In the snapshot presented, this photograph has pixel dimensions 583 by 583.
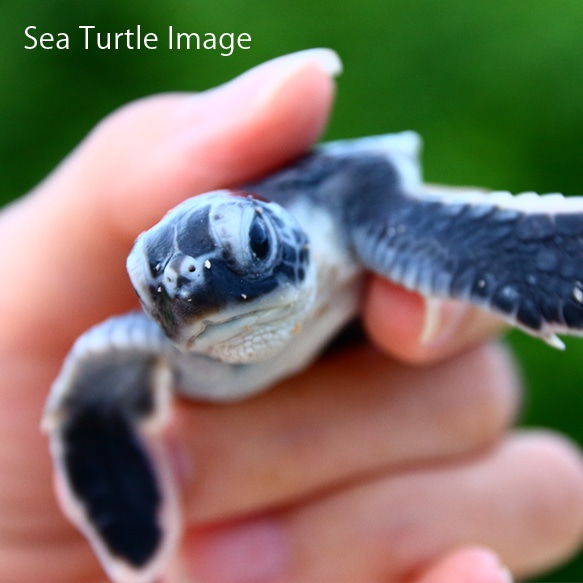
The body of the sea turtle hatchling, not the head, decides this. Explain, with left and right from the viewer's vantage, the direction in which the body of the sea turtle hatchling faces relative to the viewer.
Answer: facing the viewer and to the left of the viewer
